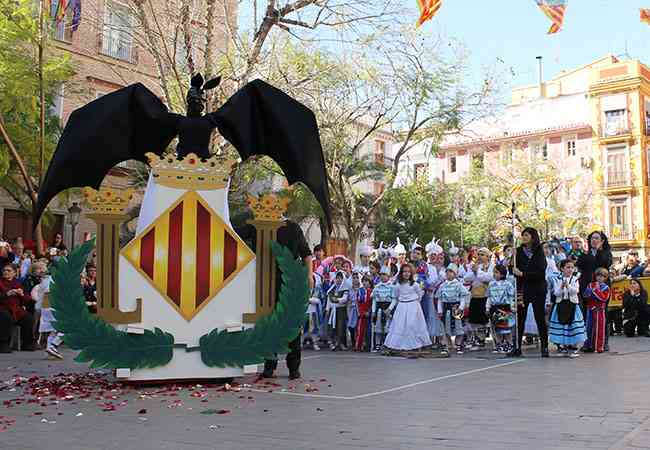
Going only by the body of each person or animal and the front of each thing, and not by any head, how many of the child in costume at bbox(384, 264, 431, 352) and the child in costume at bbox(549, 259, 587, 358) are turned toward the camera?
2

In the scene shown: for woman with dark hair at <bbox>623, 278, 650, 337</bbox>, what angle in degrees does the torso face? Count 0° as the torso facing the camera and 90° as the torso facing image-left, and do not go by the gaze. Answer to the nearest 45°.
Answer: approximately 0°

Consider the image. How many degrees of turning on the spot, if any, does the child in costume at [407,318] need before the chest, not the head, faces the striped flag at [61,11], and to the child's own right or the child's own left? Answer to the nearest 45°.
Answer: approximately 135° to the child's own right

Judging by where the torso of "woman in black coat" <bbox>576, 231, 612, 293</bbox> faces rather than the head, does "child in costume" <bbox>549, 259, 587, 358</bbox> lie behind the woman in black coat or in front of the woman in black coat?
in front

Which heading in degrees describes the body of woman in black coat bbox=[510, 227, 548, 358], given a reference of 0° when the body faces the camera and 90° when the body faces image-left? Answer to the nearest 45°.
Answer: approximately 45°

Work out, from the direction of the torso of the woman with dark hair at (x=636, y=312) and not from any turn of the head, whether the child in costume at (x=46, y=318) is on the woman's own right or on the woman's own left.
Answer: on the woman's own right

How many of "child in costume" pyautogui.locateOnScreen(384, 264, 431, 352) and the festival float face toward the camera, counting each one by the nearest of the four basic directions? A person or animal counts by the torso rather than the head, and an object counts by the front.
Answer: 2

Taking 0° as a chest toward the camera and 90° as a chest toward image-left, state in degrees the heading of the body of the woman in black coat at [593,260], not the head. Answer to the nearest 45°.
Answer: approximately 45°
